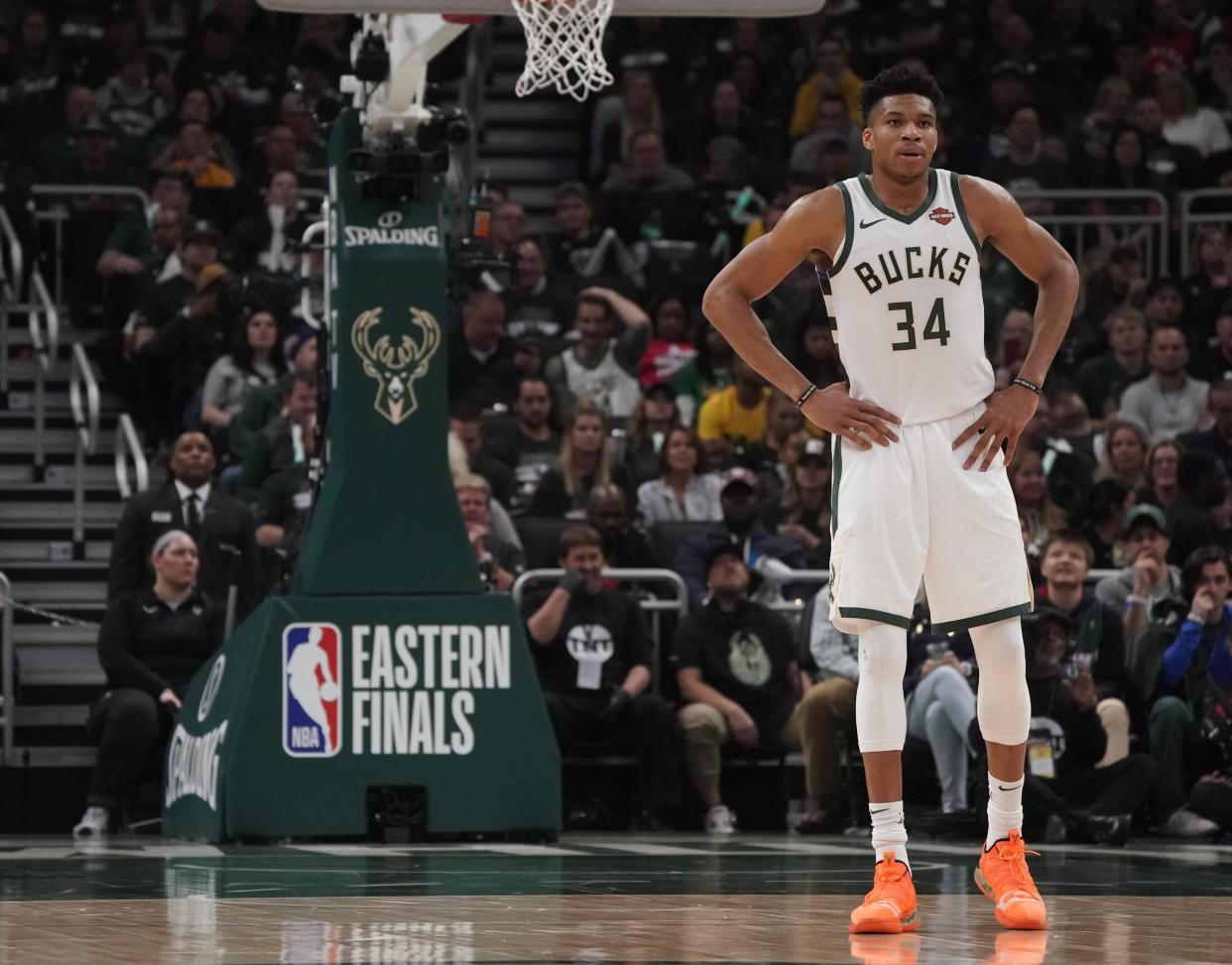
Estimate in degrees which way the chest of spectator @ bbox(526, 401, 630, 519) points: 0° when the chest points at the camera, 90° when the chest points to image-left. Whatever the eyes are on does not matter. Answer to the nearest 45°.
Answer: approximately 0°

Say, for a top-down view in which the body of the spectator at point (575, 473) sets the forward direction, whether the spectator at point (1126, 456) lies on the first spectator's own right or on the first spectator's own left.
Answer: on the first spectator's own left

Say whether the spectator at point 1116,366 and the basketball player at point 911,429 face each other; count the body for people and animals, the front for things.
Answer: no

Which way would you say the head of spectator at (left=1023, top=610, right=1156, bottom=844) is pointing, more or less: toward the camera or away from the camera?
toward the camera

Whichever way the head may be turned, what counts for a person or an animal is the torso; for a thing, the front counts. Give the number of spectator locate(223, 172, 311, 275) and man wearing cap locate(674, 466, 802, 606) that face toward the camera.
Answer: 2

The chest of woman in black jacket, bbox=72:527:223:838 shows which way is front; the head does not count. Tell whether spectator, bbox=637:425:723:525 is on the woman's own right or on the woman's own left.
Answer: on the woman's own left

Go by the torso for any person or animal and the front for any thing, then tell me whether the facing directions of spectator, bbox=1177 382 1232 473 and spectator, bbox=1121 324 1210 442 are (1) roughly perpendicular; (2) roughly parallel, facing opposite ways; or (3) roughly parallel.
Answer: roughly parallel

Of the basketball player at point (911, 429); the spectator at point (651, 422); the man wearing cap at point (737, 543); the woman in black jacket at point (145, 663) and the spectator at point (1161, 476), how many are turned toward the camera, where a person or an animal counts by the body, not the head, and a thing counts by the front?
5

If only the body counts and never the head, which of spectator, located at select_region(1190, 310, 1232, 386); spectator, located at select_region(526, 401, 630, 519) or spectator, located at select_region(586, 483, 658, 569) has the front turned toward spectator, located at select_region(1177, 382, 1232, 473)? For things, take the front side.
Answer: spectator, located at select_region(1190, 310, 1232, 386)

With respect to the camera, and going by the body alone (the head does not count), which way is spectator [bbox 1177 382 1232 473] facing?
toward the camera

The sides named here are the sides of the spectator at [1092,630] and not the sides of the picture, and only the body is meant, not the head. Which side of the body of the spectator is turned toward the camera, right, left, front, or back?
front

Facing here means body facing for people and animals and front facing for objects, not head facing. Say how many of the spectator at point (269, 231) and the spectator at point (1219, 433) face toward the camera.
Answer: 2

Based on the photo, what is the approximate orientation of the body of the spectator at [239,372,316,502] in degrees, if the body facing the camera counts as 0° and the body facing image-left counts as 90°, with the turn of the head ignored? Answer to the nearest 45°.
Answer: approximately 315°

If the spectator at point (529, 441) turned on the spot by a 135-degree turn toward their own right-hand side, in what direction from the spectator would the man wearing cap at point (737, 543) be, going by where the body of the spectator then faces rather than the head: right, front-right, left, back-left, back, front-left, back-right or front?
back

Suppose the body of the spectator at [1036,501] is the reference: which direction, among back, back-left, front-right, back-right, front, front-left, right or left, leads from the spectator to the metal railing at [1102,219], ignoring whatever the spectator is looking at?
back

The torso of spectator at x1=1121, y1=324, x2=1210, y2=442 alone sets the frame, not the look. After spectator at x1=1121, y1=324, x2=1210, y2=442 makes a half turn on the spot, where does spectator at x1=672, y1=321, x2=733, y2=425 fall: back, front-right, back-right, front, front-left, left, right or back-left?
left

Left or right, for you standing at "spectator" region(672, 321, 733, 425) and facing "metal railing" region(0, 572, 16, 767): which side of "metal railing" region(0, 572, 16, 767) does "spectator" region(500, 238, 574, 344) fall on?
right

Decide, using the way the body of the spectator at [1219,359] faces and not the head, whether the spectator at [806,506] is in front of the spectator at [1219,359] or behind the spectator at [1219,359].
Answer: in front

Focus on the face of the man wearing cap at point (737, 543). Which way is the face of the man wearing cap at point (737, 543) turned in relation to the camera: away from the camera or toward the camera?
toward the camera

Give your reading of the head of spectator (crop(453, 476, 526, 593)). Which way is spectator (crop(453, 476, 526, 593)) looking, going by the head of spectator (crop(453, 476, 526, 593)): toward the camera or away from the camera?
toward the camera
